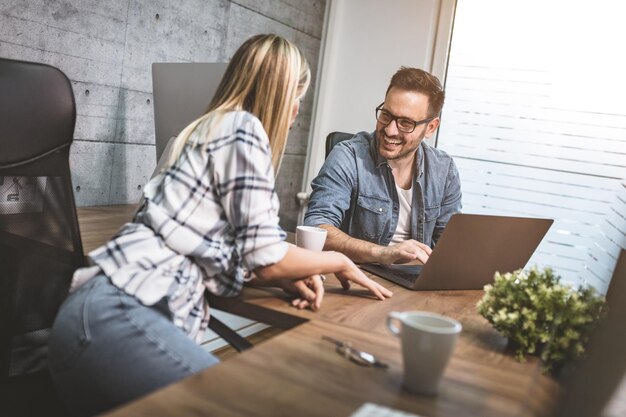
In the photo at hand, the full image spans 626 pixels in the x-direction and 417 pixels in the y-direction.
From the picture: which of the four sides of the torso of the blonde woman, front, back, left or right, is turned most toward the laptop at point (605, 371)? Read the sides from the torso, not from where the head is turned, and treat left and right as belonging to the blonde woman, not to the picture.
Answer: right

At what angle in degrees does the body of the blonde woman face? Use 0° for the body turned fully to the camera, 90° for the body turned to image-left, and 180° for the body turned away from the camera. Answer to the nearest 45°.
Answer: approximately 225°

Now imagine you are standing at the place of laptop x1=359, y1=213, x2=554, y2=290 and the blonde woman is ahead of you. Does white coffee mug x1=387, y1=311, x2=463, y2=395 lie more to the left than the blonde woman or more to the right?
left

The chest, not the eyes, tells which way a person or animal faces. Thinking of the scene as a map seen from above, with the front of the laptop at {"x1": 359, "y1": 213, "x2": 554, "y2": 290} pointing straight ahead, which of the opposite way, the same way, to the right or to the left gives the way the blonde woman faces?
to the right

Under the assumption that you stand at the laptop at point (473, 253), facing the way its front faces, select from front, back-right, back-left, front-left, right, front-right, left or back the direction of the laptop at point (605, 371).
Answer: back-left

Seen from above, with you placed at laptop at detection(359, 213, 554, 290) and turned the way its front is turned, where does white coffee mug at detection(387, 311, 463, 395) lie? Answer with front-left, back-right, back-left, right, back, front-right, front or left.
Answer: back-left

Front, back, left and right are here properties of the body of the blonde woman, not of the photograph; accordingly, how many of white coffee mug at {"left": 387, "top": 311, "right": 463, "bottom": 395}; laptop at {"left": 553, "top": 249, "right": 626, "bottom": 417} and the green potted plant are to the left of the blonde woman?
0

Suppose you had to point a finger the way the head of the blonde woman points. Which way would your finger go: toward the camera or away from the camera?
away from the camera

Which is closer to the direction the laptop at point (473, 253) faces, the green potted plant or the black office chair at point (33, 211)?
the black office chair

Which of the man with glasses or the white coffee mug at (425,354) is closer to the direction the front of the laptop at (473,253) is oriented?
the man with glasses

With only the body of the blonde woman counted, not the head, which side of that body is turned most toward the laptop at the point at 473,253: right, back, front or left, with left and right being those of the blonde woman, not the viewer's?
front

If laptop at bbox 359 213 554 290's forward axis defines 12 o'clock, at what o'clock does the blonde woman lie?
The blonde woman is roughly at 9 o'clock from the laptop.

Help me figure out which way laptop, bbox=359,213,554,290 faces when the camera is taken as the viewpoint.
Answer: facing away from the viewer and to the left of the viewer

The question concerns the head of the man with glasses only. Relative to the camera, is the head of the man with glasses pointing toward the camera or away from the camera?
toward the camera

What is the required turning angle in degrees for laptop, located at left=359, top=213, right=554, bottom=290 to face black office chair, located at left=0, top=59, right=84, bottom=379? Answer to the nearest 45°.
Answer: approximately 90° to its left
